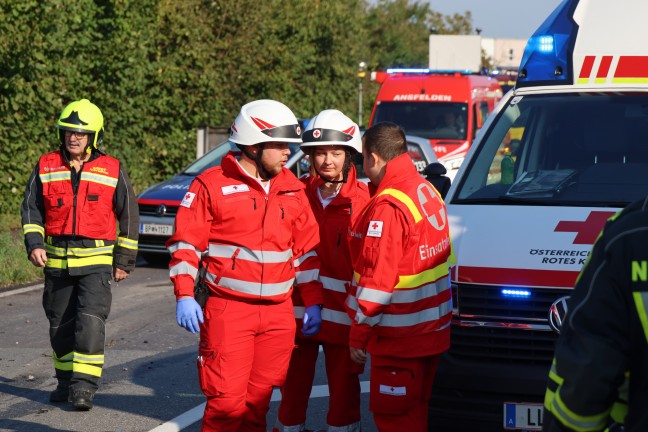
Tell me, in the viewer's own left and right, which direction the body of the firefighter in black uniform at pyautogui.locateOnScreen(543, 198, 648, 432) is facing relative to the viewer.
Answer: facing away from the viewer

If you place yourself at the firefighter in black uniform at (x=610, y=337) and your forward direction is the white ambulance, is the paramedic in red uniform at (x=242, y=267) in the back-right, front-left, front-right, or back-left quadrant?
front-left

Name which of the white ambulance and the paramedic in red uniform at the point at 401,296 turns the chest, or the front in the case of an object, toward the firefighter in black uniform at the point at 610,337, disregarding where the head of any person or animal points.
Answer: the white ambulance

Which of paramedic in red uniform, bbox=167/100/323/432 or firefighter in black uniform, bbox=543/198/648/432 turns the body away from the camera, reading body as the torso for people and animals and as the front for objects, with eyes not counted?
the firefighter in black uniform

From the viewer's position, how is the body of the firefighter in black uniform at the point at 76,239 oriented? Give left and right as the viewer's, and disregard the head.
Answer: facing the viewer

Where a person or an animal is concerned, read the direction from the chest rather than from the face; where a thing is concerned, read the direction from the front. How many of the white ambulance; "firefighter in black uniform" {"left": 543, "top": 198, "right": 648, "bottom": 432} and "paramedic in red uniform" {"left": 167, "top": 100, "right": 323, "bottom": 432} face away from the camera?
1

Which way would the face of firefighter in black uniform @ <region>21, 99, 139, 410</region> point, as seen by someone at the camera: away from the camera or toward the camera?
toward the camera

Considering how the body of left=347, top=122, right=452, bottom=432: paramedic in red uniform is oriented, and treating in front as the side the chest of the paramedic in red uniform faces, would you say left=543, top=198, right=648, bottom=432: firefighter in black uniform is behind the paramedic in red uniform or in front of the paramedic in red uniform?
behind

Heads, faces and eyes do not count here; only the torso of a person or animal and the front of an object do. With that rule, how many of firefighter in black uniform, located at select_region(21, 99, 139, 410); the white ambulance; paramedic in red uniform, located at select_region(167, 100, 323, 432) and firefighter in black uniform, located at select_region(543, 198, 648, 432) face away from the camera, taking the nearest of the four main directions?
1

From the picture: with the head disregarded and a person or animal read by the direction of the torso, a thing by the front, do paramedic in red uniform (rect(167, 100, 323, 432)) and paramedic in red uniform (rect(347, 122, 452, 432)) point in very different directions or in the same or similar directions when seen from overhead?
very different directions

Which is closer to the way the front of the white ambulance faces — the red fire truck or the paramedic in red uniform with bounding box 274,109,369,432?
the paramedic in red uniform

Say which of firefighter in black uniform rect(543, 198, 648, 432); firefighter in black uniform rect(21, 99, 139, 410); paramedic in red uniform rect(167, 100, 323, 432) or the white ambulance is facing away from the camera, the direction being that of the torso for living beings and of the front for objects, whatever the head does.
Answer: firefighter in black uniform rect(543, 198, 648, 432)

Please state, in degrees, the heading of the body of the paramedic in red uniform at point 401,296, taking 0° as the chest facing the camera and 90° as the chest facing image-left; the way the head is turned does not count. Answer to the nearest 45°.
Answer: approximately 135°

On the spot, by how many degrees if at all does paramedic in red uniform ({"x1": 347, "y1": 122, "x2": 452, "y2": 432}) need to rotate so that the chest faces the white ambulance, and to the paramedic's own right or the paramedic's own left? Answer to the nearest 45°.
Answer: approximately 90° to the paramedic's own right

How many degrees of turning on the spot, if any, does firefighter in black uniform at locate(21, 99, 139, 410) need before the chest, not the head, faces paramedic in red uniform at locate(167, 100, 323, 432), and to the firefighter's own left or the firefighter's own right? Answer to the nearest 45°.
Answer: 0° — they already face them

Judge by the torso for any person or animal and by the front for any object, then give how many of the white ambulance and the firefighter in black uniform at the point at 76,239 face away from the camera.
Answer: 0

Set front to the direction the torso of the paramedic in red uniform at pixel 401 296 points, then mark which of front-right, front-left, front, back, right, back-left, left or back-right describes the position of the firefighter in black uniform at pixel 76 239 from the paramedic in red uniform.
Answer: front

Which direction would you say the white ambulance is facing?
toward the camera

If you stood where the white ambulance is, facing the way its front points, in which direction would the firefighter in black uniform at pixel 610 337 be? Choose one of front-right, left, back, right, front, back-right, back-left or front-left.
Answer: front

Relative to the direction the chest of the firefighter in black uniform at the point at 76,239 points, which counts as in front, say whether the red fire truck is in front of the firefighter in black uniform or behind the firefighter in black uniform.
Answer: behind

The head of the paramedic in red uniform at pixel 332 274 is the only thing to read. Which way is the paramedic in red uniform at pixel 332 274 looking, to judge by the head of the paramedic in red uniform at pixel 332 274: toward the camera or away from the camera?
toward the camera
